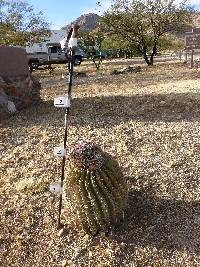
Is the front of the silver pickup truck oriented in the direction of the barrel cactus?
no

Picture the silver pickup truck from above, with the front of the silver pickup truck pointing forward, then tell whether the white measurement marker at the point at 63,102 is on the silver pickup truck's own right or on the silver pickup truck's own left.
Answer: on the silver pickup truck's own right

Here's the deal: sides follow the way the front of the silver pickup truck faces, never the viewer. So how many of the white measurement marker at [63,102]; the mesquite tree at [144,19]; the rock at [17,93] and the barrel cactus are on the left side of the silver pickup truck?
0

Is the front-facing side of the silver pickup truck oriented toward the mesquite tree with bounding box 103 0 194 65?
yes

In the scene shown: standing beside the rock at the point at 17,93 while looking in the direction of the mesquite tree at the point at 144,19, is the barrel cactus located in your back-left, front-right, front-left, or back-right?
back-right

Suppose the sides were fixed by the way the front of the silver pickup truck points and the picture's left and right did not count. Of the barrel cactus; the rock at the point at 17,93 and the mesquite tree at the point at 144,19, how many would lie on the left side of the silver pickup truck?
0

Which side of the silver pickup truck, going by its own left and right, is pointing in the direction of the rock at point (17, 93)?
right

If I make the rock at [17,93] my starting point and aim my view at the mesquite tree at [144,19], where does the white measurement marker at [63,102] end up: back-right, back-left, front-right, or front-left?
back-right
